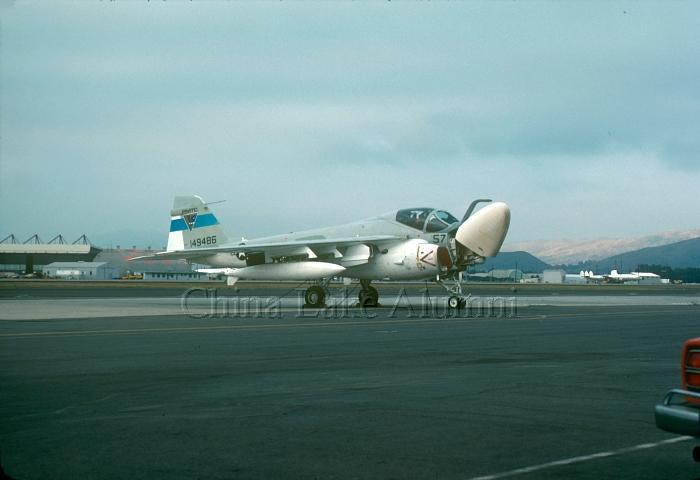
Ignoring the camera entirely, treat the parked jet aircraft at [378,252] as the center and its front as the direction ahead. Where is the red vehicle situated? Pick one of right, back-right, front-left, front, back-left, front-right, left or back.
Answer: front-right

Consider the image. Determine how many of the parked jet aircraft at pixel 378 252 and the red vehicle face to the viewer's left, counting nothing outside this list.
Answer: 0

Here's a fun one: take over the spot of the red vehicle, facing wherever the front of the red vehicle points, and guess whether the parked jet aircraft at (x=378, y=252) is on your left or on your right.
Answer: on your left

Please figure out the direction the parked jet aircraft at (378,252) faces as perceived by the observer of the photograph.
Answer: facing the viewer and to the right of the viewer

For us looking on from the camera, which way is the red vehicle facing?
facing away from the viewer and to the right of the viewer
